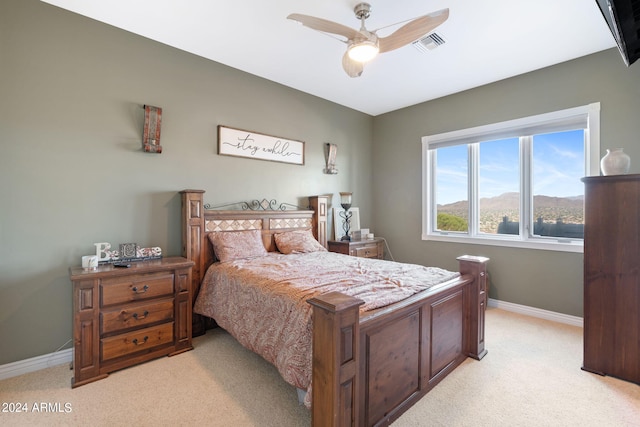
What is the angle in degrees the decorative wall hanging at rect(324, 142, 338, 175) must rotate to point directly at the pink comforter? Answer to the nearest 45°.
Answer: approximately 45° to its right

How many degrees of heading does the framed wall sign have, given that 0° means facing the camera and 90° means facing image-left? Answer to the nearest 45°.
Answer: approximately 315°

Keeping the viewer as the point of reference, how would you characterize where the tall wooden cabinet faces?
facing to the left of the viewer

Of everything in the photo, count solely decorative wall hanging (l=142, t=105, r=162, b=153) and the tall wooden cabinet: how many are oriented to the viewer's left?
1

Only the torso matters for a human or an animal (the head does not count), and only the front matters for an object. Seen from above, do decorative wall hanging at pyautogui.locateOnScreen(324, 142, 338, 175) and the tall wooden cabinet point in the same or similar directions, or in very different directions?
very different directions

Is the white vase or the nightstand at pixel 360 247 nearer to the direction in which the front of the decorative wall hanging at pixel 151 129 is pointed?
the white vase

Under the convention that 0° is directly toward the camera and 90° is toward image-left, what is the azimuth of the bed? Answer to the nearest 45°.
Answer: approximately 315°

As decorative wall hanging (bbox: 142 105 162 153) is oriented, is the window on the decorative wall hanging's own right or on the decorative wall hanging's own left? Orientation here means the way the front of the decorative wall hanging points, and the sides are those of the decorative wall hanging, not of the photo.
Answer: on the decorative wall hanging's own left
